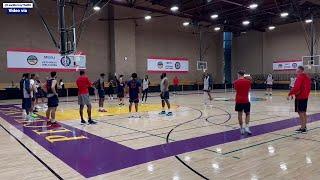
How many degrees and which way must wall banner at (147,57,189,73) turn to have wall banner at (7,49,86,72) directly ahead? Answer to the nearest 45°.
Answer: approximately 45° to its right

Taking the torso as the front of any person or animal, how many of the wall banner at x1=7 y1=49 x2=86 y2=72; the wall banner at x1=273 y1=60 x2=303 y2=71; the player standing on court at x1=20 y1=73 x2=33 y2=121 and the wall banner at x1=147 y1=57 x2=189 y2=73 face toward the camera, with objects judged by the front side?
3

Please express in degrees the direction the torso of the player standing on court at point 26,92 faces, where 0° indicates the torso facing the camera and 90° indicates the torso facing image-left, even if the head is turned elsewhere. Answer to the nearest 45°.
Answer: approximately 270°

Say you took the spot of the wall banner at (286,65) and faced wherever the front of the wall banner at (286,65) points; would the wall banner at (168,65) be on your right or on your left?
on your right

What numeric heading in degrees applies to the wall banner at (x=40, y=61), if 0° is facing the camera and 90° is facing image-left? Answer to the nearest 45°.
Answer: approximately 0°

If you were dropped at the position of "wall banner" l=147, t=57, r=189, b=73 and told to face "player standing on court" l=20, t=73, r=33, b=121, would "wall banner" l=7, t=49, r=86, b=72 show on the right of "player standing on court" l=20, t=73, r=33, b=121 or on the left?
right

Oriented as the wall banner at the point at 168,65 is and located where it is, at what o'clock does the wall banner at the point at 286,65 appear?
the wall banner at the point at 286,65 is roughly at 9 o'clock from the wall banner at the point at 168,65.

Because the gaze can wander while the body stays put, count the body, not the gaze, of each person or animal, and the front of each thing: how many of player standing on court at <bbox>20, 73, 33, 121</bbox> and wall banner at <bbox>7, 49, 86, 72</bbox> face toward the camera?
1

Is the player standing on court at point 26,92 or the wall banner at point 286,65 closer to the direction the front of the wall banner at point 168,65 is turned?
the player standing on court

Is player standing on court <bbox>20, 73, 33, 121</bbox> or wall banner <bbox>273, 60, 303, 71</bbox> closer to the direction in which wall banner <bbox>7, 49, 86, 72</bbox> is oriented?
the player standing on court

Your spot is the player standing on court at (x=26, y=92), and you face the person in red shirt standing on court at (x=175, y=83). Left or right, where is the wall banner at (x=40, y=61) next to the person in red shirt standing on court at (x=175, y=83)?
left

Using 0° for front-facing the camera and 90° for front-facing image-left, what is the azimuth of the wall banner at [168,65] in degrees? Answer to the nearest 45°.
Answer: approximately 0°
